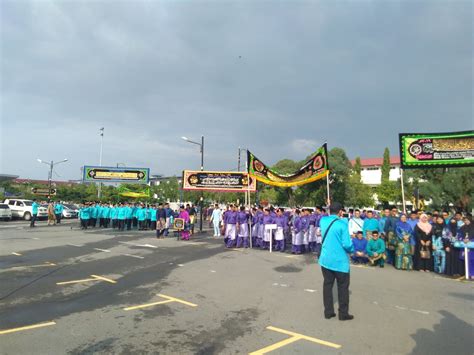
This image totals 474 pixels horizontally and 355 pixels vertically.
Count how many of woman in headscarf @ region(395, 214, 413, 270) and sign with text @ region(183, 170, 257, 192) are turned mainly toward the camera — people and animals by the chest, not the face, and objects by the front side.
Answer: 2

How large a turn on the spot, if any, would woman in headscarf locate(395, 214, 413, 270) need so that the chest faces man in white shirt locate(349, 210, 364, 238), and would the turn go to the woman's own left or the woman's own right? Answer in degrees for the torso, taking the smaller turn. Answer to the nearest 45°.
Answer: approximately 135° to the woman's own right

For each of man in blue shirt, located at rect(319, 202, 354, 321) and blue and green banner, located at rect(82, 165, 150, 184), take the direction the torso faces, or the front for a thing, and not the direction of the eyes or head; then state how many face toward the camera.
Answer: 1

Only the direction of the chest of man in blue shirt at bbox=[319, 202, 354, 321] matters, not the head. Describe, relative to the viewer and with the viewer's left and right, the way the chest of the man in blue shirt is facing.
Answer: facing away from the viewer and to the right of the viewer

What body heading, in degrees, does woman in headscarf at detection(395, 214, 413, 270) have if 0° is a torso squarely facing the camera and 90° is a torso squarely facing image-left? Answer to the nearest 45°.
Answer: approximately 0°

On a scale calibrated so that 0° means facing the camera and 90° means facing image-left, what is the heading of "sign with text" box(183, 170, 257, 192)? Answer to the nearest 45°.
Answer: approximately 0°

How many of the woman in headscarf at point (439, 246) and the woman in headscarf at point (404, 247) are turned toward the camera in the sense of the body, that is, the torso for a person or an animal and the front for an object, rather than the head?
2

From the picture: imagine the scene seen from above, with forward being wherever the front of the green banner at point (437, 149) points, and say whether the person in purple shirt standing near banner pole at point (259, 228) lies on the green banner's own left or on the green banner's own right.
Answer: on the green banner's own right
